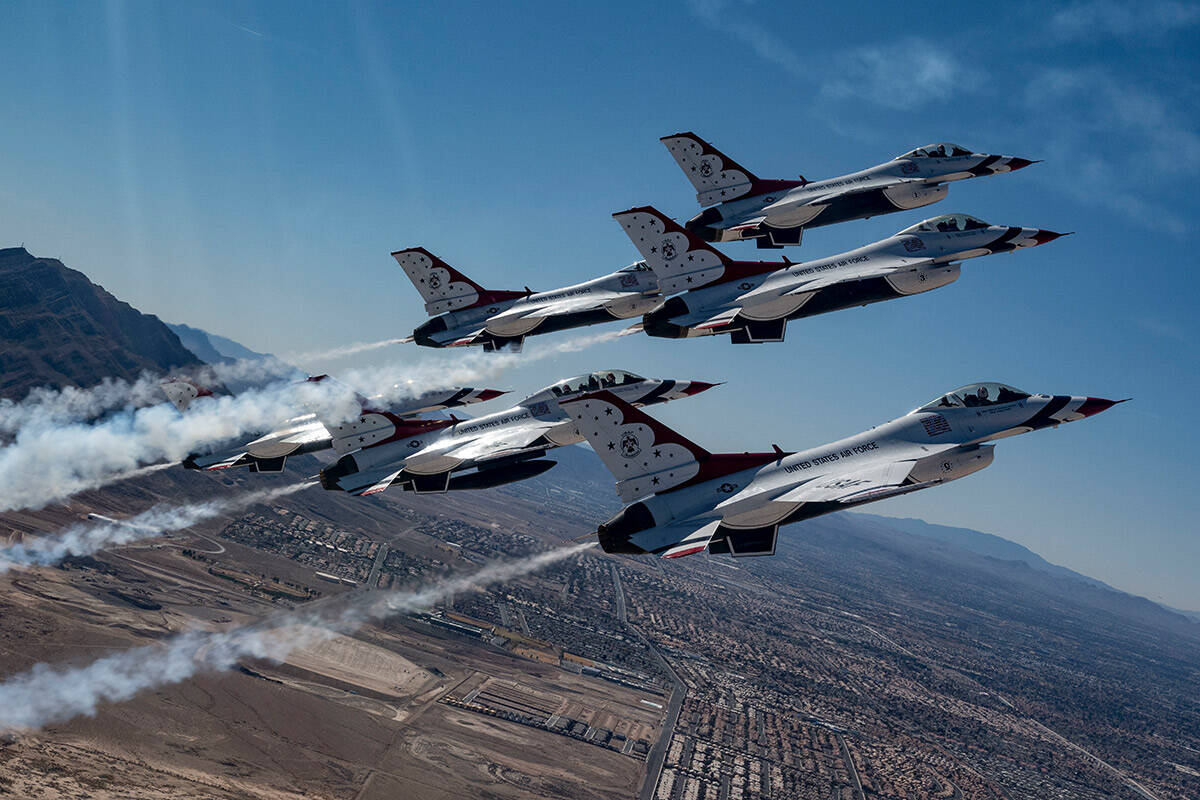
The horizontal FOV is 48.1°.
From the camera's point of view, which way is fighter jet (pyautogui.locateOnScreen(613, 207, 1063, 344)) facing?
to the viewer's right

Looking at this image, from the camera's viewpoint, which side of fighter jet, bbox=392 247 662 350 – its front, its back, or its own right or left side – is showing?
right

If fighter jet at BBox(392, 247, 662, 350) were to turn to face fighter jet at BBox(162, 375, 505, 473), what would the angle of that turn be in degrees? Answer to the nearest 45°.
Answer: approximately 180°

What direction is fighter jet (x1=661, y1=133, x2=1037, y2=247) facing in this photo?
to the viewer's right

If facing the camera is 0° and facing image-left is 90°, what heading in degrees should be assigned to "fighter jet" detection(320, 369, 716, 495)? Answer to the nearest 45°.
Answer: approximately 270°

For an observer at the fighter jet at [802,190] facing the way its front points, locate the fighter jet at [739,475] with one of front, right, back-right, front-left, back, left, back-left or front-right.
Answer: right

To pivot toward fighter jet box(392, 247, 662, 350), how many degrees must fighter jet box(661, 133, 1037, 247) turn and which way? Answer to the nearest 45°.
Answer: approximately 180°

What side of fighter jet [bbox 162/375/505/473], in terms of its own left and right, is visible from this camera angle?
right

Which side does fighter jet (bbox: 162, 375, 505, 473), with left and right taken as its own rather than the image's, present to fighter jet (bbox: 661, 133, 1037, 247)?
front

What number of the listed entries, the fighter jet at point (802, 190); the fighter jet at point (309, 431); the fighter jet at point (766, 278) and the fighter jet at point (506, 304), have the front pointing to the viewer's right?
4

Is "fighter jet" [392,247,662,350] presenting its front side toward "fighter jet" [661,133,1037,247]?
yes
